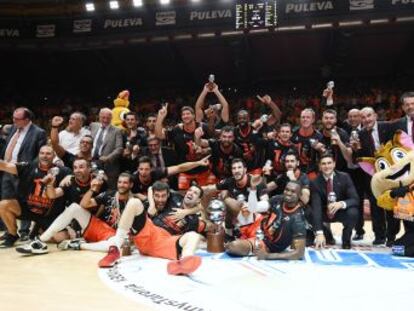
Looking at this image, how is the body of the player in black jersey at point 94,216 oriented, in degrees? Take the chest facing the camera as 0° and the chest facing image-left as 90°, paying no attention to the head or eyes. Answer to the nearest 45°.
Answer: approximately 45°

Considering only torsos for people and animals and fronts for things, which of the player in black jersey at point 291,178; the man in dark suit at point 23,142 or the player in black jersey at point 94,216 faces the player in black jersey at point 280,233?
the player in black jersey at point 291,178

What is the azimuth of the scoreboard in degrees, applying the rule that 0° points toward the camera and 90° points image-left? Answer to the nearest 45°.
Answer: approximately 0°

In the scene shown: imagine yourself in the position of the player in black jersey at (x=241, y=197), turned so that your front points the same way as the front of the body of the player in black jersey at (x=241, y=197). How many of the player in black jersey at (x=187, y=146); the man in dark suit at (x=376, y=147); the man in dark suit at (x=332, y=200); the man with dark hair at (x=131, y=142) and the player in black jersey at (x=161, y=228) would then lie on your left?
2

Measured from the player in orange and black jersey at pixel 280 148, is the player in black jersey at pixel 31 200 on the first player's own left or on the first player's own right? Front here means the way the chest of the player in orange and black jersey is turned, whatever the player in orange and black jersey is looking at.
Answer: on the first player's own right

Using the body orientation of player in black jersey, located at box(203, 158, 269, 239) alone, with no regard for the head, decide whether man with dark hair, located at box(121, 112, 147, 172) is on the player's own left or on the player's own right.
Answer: on the player's own right

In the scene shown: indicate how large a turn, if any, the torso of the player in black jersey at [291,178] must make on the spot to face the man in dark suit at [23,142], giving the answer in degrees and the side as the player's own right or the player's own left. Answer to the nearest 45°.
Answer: approximately 90° to the player's own right
